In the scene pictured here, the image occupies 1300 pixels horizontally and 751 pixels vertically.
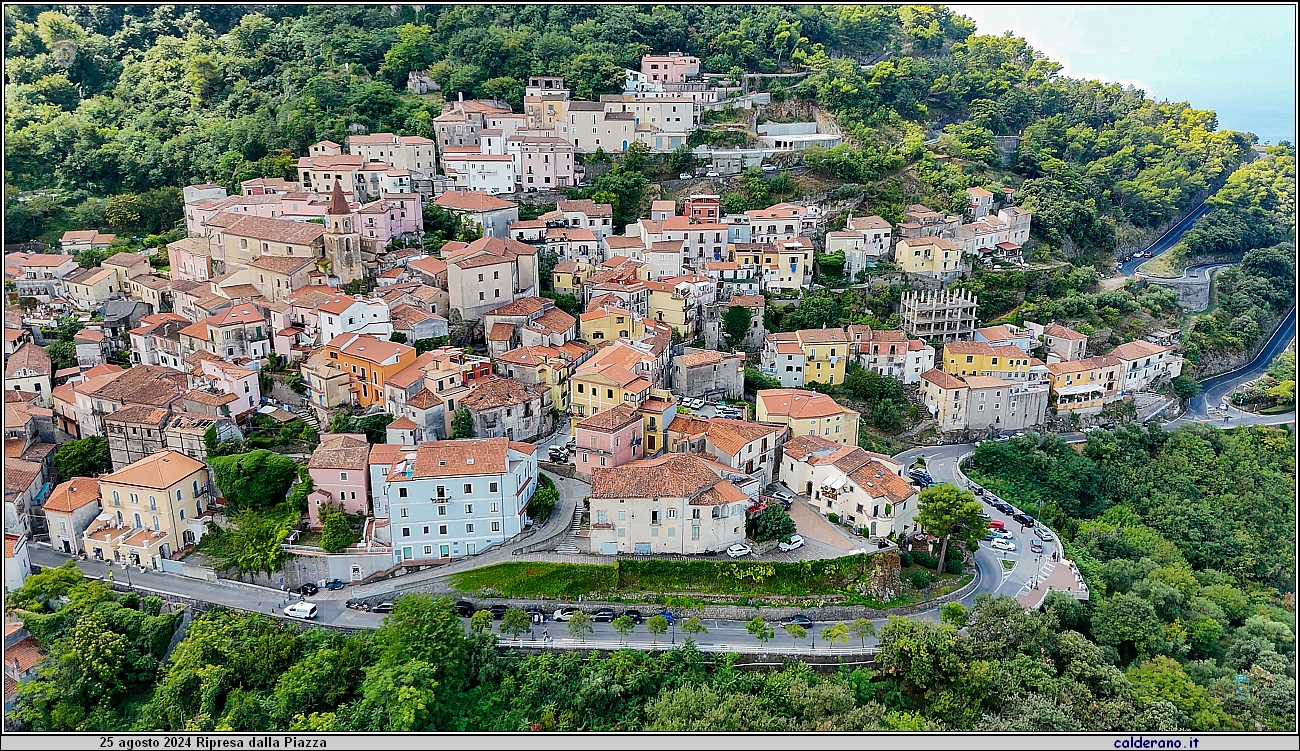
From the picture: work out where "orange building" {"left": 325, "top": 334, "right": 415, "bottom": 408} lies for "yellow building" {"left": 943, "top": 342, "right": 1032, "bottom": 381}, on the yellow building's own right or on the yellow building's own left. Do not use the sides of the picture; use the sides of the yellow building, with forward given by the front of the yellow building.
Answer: on the yellow building's own right

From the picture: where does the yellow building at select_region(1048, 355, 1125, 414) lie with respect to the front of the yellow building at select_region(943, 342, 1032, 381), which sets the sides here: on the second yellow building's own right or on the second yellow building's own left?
on the second yellow building's own left

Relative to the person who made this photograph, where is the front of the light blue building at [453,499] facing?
facing the viewer

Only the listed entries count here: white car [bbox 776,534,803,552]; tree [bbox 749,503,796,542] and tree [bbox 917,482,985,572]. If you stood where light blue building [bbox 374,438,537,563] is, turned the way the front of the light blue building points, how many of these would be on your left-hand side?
3

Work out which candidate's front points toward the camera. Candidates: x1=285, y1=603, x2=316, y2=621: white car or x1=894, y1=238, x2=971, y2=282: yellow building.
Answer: the yellow building

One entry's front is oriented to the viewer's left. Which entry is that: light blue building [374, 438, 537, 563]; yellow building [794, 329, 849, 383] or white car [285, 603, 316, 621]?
the white car

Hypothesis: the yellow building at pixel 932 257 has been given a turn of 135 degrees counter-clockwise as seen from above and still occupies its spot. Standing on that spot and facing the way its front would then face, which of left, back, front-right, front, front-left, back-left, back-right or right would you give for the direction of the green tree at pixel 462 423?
back

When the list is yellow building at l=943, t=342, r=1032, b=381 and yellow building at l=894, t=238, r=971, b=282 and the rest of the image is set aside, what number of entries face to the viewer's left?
0

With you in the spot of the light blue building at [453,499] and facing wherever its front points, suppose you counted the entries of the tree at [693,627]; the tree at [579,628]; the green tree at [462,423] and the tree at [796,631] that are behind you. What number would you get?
1

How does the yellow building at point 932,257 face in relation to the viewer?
toward the camera

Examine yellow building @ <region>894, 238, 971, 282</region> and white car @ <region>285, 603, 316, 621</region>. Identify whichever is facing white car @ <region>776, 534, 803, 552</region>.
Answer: the yellow building

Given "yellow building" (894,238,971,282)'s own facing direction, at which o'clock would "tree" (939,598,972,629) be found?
The tree is roughly at 12 o'clock from the yellow building.

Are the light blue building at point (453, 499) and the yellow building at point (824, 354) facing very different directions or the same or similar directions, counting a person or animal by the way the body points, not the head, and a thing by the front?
same or similar directions

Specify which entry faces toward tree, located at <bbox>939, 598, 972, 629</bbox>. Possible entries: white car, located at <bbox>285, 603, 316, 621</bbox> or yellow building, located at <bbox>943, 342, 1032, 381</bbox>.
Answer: the yellow building

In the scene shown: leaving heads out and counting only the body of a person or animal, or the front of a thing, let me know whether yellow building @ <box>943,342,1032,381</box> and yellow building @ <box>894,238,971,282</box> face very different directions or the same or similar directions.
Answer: same or similar directions

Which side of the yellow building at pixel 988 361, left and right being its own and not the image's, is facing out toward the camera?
front

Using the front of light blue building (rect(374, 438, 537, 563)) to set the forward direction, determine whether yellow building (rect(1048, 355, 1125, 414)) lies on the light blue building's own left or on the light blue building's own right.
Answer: on the light blue building's own left
